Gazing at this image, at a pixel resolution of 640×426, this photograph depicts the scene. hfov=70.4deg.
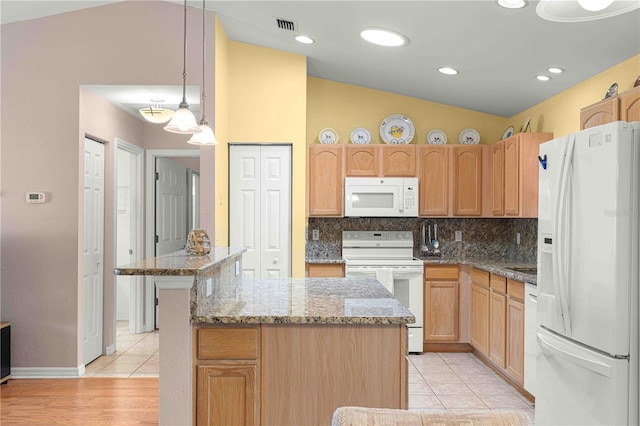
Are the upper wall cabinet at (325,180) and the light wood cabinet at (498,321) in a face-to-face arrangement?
no

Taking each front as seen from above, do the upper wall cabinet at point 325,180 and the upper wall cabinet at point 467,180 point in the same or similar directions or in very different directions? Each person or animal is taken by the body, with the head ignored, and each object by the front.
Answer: same or similar directions

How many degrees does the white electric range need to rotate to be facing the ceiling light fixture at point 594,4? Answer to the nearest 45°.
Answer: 0° — it already faces it

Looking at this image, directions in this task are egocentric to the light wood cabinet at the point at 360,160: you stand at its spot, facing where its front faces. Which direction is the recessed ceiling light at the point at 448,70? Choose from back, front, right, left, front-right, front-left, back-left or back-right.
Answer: front-left

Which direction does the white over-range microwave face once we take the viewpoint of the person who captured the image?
facing the viewer

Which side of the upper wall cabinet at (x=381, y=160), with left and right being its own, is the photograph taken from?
front

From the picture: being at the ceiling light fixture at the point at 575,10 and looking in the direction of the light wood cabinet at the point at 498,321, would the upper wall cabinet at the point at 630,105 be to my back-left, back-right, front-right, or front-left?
front-right

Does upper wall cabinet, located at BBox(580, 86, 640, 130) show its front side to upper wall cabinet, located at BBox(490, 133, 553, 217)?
no

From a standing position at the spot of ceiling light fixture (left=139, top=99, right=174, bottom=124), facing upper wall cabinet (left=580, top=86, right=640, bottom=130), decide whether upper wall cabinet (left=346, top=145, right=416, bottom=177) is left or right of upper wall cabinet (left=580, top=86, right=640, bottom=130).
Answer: left

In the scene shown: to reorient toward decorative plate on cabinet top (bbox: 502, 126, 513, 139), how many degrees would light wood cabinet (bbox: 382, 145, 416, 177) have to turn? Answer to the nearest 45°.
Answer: approximately 90° to its left

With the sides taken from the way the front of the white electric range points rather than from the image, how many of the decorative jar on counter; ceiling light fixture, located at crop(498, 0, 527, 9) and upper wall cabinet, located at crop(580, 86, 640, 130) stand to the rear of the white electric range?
0

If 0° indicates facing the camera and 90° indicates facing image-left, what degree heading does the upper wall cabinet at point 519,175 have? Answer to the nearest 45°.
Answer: approximately 45°

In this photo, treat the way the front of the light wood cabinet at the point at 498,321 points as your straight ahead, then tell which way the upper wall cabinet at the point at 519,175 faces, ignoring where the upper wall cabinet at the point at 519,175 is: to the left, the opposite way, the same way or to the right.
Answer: the same way

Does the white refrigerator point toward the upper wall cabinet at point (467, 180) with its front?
no

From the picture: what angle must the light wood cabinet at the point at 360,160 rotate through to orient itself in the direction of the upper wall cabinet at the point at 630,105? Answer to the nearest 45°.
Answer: approximately 45° to its left

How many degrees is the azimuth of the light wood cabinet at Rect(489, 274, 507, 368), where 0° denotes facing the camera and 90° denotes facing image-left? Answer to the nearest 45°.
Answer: approximately 45°
